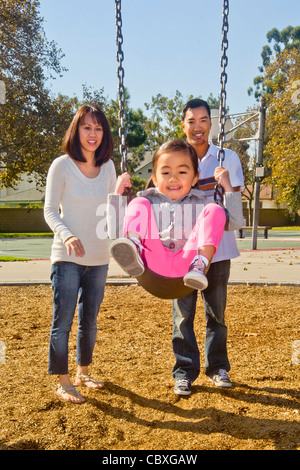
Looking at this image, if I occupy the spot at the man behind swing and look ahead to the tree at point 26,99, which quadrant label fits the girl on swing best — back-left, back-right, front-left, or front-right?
back-left

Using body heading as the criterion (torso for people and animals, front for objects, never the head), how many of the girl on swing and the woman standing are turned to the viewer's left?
0

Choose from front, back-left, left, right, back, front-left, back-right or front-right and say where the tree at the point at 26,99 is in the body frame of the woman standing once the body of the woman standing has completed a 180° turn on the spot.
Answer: front-right

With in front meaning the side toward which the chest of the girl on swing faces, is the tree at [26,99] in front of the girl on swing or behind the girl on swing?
behind

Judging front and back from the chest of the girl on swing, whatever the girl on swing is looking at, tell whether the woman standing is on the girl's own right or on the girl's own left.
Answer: on the girl's own right

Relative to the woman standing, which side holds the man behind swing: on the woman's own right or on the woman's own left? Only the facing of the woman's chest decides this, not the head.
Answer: on the woman's own left

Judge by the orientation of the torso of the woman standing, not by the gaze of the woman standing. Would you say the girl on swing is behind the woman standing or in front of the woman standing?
in front

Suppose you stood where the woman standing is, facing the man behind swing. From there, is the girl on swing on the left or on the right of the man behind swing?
right

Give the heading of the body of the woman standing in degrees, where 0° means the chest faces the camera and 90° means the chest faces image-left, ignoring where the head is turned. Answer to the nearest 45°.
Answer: approximately 315°
